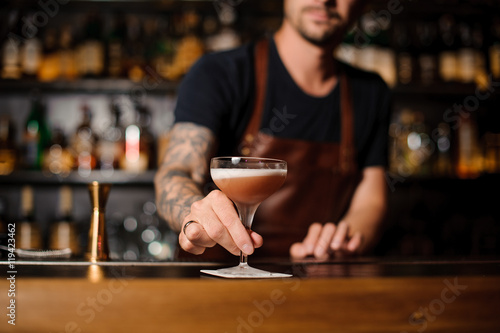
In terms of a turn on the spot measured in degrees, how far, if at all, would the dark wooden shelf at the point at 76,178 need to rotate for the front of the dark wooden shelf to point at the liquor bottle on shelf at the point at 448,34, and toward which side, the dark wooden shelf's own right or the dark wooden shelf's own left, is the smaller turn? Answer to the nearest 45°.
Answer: approximately 90° to the dark wooden shelf's own left

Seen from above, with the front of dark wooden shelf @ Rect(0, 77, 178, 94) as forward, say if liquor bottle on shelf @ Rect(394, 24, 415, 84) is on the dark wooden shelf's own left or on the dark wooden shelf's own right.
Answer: on the dark wooden shelf's own left

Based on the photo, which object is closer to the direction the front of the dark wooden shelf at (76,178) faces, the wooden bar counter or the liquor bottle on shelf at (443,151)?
the wooden bar counter

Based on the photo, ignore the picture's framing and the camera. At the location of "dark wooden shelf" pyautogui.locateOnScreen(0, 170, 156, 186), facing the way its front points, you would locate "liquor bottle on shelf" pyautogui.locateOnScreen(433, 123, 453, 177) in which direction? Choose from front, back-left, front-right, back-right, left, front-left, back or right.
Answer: left

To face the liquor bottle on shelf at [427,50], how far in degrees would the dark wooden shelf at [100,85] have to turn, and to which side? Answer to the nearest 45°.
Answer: approximately 90° to its left

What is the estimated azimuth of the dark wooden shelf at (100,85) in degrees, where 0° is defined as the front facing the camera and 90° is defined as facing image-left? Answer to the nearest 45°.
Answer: approximately 0°

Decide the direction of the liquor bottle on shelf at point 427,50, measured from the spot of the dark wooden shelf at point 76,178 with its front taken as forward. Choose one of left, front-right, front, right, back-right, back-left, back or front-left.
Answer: left

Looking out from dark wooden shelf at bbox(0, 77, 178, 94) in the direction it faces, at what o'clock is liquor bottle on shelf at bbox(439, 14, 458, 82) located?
The liquor bottle on shelf is roughly at 9 o'clock from the dark wooden shelf.

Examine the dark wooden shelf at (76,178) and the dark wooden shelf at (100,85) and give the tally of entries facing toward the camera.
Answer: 2

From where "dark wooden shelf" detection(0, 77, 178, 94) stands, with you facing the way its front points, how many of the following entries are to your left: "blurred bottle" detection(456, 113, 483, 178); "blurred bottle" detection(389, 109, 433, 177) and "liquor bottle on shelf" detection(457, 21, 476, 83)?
3

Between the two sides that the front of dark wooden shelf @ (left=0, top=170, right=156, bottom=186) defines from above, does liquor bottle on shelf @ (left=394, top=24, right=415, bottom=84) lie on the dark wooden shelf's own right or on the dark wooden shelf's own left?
on the dark wooden shelf's own left

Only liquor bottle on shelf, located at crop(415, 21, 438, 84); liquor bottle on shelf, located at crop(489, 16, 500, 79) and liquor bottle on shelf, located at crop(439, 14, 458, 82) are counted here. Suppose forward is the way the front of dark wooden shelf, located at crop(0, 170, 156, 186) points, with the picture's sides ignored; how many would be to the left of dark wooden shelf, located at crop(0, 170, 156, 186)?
3
